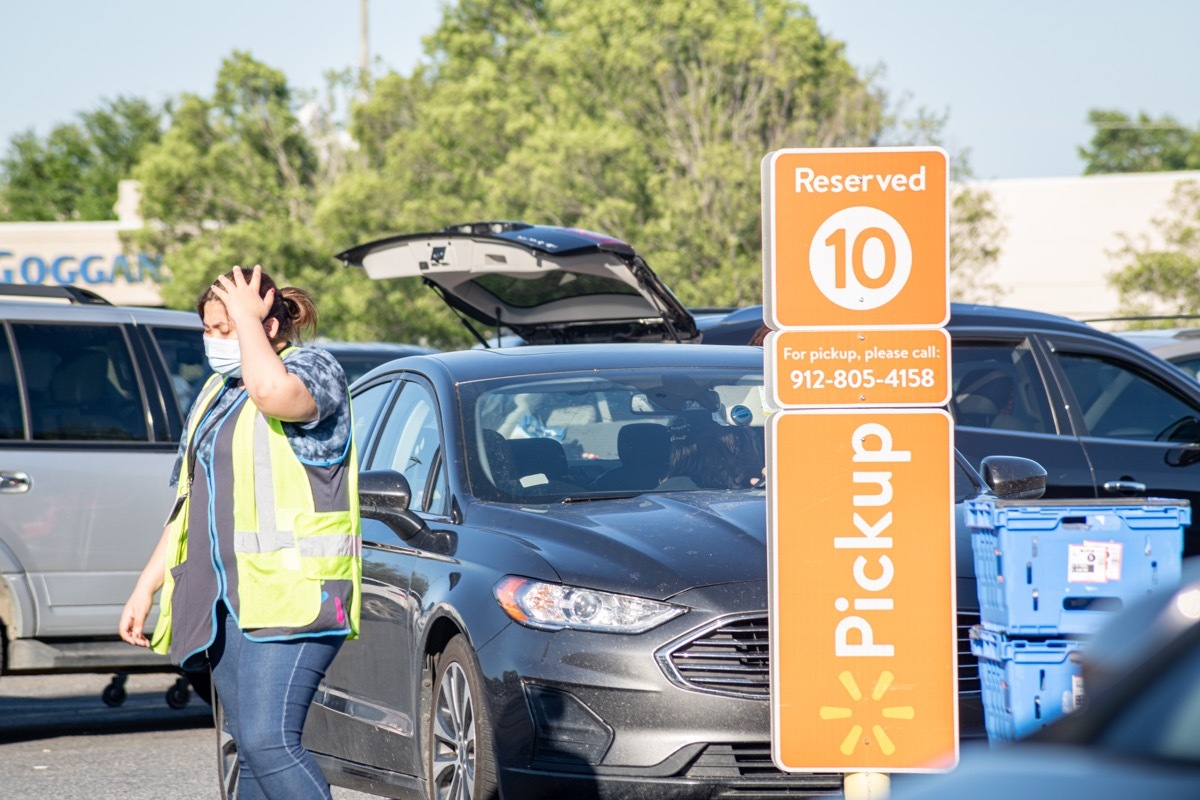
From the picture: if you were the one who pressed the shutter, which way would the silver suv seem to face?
facing to the right of the viewer

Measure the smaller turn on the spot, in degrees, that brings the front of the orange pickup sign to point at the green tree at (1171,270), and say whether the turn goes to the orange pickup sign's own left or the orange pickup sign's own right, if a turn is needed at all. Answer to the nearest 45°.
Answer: approximately 180°

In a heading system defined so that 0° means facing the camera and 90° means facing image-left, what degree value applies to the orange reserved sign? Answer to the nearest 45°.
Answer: approximately 0°

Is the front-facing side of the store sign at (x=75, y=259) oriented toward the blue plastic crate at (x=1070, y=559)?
yes

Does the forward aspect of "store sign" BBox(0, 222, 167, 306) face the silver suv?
yes

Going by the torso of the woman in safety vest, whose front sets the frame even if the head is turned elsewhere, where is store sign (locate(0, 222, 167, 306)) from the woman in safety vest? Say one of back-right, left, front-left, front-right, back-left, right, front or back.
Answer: back-right

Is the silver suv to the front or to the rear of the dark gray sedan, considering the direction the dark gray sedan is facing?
to the rear

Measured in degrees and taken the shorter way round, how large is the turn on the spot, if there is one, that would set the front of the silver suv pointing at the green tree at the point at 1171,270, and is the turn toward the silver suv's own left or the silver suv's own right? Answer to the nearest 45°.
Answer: approximately 45° to the silver suv's own left

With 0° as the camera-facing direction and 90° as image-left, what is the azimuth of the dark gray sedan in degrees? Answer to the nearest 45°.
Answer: approximately 315°

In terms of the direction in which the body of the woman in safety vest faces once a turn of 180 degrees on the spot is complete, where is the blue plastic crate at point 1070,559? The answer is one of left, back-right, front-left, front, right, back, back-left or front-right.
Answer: front-right
